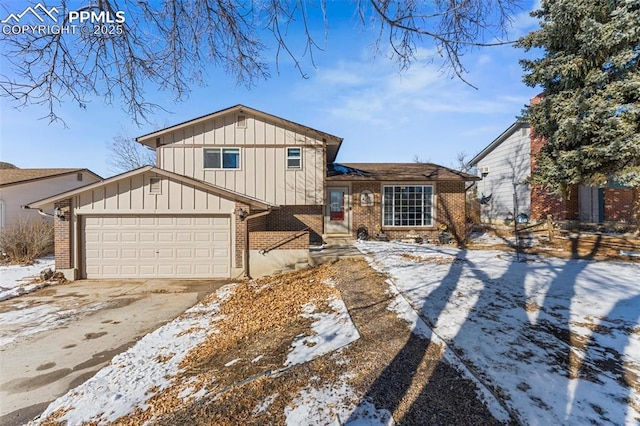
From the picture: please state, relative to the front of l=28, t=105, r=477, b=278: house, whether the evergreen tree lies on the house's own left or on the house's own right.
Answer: on the house's own left

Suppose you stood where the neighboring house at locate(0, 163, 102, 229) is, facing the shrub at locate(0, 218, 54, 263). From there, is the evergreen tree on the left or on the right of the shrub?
left

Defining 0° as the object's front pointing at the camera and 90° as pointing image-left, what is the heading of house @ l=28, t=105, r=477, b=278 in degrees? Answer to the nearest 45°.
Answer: approximately 0°

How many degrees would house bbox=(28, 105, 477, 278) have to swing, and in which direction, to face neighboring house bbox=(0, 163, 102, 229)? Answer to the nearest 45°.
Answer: approximately 135° to its right

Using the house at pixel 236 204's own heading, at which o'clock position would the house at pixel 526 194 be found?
the house at pixel 526 194 is roughly at 9 o'clock from the house at pixel 236 204.
